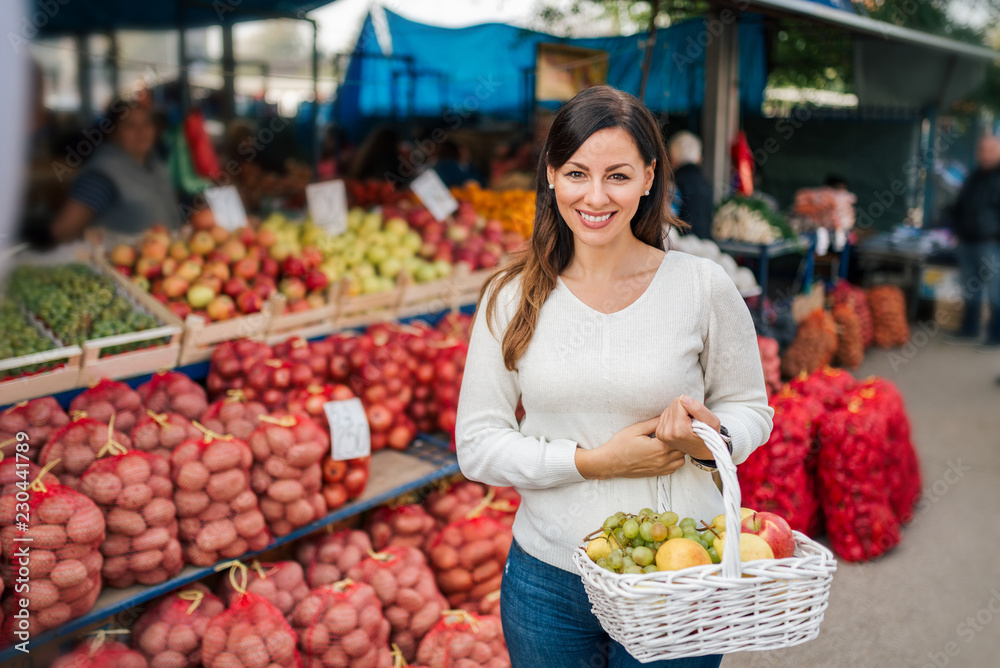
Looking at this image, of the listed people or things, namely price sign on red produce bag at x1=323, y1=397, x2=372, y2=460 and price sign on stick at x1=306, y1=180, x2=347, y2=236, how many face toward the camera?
2

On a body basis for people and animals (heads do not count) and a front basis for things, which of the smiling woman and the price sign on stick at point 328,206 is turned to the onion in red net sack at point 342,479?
the price sign on stick

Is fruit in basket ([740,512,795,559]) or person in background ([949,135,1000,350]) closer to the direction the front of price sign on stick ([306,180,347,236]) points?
the fruit in basket

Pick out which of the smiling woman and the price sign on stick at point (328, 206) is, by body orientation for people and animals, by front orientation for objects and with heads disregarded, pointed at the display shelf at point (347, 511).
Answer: the price sign on stick

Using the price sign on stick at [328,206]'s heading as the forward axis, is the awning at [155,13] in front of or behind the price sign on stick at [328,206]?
behind

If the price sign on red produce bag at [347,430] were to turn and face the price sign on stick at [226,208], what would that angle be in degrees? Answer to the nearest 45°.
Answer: approximately 180°

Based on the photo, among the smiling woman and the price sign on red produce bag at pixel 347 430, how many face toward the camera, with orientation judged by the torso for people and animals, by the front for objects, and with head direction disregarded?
2
